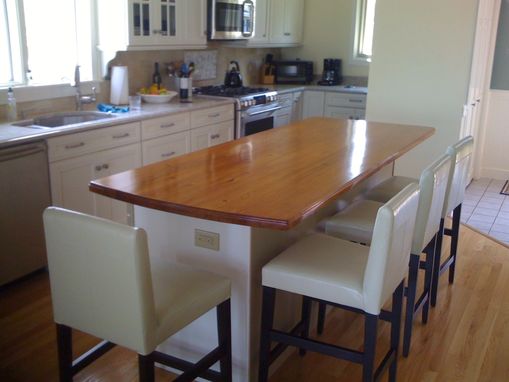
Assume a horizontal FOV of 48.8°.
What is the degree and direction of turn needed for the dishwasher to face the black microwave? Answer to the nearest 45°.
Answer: approximately 90° to its left

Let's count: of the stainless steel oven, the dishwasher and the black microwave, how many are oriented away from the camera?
0

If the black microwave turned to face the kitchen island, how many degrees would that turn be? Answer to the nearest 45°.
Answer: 0° — it already faces it

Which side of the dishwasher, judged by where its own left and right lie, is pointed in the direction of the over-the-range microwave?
left

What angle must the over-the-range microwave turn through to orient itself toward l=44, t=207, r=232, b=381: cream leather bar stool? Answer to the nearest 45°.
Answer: approximately 45° to its right

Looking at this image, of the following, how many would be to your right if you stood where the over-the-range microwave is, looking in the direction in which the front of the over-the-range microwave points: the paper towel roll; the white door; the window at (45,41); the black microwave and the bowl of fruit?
3

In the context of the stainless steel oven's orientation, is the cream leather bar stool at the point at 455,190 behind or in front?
in front

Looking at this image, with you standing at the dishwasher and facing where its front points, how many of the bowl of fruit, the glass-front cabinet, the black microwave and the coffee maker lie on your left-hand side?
4

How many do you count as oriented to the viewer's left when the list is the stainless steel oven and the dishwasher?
0

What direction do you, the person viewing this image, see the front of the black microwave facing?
facing the viewer

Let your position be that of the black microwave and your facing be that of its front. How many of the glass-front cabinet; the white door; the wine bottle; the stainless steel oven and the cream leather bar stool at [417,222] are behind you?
0

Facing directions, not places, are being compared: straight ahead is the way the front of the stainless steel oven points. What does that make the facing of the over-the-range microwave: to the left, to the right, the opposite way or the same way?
the same way

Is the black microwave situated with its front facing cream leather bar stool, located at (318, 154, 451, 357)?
yes

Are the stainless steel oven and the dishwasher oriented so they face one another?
no

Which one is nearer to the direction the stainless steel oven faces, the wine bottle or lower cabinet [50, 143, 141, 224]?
the lower cabinet

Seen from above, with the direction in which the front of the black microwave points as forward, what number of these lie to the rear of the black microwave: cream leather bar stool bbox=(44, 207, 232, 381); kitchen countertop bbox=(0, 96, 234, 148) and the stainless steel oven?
0

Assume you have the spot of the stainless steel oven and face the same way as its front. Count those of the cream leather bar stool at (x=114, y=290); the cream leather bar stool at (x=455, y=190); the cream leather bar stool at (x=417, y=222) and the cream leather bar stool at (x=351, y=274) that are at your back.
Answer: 0

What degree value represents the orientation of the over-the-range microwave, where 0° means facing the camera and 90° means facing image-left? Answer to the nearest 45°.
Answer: approximately 315°

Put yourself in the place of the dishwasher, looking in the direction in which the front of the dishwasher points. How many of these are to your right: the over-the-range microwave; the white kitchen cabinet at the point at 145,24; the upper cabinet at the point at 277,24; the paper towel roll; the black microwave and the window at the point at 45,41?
0

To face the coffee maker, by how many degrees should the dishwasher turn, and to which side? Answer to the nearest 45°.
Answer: approximately 90° to its left
